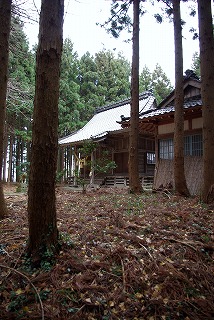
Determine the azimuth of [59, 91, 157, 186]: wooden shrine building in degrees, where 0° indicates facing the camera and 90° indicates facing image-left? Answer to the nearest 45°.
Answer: approximately 45°

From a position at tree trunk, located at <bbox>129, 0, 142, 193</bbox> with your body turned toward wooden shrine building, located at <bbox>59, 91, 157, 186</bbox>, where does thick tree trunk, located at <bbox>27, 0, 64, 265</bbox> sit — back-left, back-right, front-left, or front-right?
back-left

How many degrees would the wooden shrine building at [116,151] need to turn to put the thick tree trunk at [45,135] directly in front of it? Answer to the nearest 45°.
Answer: approximately 45° to its left

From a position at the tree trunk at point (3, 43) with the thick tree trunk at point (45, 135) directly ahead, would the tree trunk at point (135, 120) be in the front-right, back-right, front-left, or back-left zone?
back-left

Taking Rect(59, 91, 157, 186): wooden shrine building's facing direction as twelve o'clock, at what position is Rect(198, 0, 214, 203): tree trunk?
The tree trunk is roughly at 10 o'clock from the wooden shrine building.
